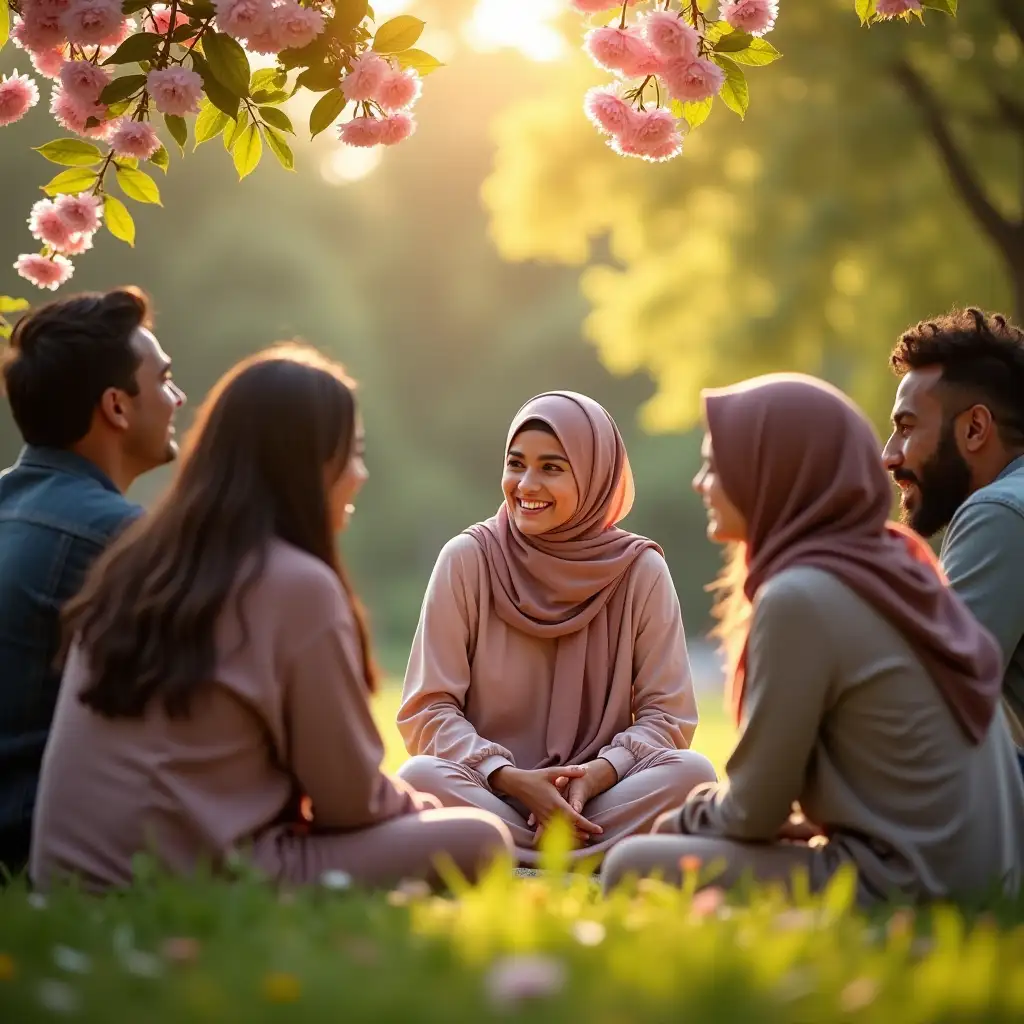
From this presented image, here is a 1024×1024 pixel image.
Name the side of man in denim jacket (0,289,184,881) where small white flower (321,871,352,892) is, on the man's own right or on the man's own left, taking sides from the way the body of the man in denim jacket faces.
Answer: on the man's own right

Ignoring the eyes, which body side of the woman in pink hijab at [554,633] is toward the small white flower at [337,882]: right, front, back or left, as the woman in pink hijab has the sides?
front

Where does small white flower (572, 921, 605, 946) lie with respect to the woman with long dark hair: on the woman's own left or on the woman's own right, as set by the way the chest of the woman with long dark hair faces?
on the woman's own right

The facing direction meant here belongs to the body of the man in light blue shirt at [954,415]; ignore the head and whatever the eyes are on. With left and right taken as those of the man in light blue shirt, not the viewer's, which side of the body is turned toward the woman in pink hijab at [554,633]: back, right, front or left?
front

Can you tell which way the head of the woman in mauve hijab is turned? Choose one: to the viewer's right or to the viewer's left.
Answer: to the viewer's left

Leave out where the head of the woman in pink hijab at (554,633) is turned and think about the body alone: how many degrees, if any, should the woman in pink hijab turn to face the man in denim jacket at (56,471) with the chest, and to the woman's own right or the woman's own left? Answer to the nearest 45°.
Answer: approximately 45° to the woman's own right

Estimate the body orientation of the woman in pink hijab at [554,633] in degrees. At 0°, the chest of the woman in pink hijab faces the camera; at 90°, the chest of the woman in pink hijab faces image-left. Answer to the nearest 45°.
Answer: approximately 0°

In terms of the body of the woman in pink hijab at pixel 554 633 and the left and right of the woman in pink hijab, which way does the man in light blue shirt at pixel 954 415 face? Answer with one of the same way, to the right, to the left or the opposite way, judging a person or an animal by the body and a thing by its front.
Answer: to the right

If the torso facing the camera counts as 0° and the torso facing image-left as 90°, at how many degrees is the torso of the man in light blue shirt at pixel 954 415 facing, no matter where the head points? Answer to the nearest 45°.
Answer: approximately 90°

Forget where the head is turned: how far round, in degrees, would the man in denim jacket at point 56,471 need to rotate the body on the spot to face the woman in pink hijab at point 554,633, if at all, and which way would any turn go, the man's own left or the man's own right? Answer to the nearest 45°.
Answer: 0° — they already face them

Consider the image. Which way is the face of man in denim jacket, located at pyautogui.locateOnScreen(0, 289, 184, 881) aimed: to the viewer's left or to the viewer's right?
to the viewer's right

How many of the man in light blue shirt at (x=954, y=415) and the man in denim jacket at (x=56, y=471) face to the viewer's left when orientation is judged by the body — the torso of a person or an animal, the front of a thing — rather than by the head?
1
